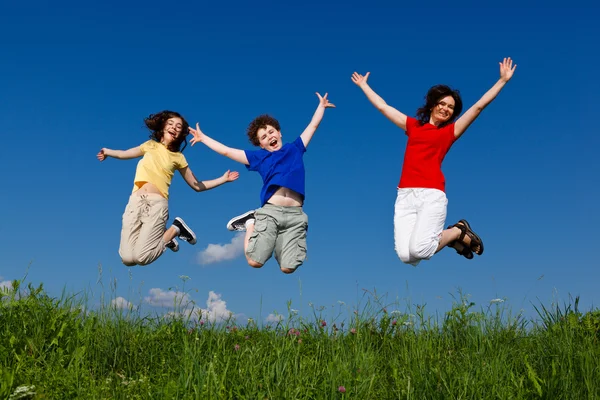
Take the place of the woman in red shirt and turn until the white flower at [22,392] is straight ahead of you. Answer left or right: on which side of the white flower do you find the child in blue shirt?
right

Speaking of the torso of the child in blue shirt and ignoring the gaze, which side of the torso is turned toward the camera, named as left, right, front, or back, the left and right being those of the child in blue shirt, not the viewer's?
front

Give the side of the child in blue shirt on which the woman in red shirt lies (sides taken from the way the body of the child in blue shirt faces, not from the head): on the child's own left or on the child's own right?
on the child's own left

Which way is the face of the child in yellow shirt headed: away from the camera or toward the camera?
toward the camera

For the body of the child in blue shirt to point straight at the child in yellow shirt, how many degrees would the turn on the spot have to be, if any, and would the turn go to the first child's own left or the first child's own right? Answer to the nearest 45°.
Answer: approximately 135° to the first child's own right

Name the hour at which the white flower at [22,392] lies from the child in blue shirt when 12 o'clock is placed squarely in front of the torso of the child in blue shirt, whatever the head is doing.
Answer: The white flower is roughly at 1 o'clock from the child in blue shirt.

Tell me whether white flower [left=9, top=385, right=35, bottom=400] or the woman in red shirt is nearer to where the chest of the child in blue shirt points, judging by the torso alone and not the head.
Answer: the white flower
